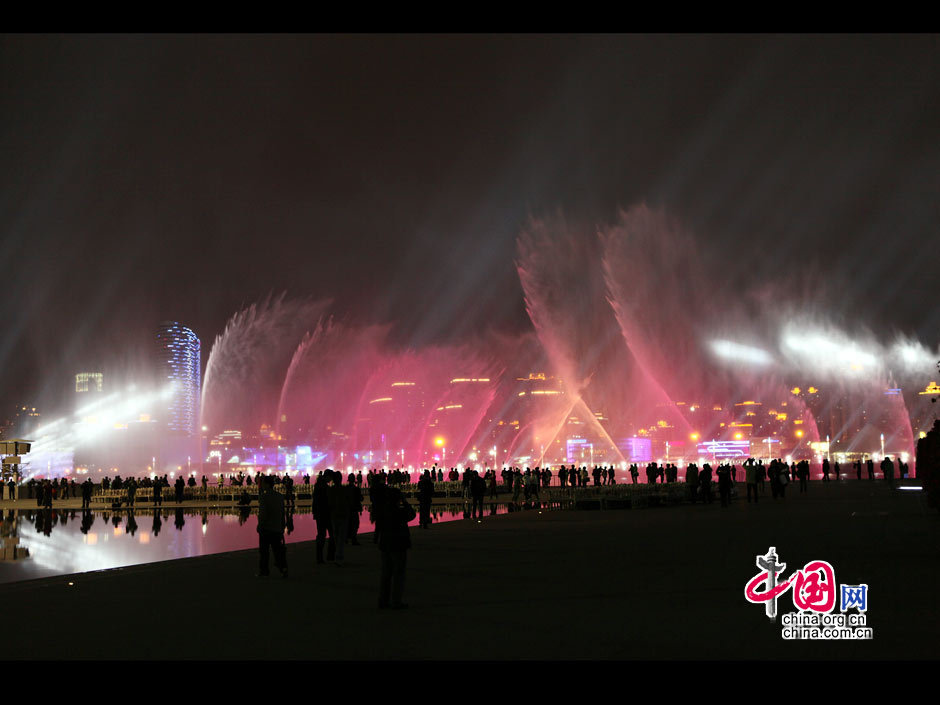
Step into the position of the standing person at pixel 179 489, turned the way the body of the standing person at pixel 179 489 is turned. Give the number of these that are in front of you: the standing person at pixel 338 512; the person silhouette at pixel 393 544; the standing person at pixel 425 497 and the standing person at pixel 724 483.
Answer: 0

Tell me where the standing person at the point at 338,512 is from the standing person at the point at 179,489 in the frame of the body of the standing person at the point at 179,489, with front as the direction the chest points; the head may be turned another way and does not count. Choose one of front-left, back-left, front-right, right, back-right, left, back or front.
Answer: back

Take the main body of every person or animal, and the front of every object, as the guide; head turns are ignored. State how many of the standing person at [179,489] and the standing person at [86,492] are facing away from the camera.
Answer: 2

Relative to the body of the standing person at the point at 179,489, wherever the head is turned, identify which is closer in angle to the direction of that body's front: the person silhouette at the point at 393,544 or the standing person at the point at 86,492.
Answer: the standing person

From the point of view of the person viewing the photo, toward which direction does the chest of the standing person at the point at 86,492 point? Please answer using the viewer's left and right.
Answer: facing away from the viewer

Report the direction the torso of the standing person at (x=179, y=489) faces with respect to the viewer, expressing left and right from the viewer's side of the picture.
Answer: facing away from the viewer

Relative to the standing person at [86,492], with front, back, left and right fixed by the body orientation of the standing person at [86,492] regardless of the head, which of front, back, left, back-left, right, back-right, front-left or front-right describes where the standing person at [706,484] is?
back-right

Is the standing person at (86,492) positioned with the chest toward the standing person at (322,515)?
no

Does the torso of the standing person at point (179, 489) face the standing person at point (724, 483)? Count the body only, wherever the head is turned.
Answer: no

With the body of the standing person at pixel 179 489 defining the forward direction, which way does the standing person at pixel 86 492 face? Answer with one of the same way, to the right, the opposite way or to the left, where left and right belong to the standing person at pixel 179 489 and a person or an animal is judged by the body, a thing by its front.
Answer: the same way

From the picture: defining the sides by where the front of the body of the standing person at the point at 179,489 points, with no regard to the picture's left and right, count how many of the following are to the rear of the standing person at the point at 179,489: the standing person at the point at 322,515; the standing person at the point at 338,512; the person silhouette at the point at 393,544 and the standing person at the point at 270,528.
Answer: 4

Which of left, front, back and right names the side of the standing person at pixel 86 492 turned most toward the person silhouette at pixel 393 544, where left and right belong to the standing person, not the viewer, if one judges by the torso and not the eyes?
back

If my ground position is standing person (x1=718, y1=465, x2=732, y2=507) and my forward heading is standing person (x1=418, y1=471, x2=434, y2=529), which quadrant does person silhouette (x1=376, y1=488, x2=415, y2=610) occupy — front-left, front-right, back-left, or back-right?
front-left

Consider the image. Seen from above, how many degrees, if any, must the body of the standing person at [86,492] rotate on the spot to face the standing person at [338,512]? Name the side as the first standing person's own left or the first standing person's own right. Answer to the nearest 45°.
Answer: approximately 180°
